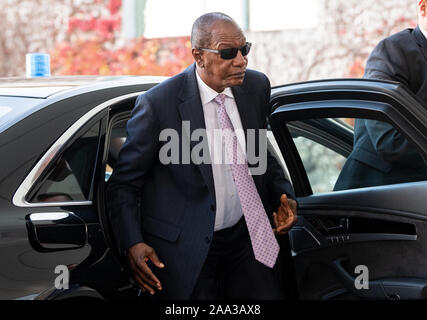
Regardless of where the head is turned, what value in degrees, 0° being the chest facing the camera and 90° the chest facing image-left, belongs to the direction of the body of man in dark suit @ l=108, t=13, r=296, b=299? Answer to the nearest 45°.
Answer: approximately 315°

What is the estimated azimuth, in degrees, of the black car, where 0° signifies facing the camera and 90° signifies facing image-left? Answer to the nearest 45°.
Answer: approximately 270°

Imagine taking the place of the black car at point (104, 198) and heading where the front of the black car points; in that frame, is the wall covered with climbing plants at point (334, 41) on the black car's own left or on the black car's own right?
on the black car's own left
